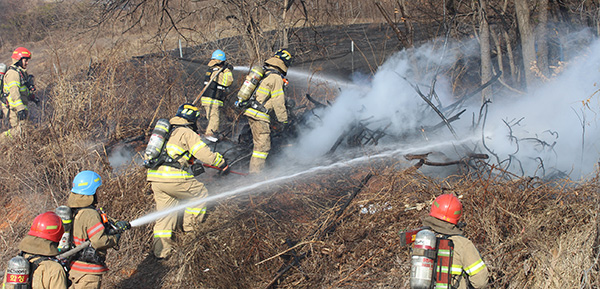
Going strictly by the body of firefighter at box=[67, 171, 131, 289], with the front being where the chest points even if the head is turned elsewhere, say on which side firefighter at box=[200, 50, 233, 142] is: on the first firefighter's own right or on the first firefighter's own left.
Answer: on the first firefighter's own left

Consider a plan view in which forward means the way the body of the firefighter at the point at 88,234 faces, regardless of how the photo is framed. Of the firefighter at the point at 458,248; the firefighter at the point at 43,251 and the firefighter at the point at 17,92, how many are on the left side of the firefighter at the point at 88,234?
1

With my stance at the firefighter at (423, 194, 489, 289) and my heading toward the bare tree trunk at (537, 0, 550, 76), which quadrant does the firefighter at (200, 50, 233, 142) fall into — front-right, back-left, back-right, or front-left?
front-left

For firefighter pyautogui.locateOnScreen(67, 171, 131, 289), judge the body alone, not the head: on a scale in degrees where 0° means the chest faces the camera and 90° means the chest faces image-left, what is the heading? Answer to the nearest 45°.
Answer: approximately 270°

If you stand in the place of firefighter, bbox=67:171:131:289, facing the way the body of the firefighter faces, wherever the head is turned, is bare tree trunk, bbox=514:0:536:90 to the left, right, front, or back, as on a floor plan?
front

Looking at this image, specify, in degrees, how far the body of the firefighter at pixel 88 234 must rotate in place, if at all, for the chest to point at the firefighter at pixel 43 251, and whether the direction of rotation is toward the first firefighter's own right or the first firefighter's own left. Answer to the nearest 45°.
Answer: approximately 135° to the first firefighter's own right

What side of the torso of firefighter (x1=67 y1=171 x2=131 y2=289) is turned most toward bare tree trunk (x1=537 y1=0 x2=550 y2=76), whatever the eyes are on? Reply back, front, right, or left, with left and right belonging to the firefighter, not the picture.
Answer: front

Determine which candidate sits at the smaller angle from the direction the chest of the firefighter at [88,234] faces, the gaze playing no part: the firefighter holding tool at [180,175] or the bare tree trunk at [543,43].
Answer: the bare tree trunk

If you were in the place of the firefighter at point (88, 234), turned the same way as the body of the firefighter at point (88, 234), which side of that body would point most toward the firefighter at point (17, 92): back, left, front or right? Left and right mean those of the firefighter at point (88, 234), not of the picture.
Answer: left

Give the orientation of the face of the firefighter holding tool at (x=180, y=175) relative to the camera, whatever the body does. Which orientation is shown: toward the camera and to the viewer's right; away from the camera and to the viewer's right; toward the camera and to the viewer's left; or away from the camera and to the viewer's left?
away from the camera and to the viewer's right

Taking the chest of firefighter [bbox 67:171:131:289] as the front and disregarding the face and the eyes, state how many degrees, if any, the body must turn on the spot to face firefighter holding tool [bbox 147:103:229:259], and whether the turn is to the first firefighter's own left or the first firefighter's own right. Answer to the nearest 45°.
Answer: approximately 45° to the first firefighter's own left

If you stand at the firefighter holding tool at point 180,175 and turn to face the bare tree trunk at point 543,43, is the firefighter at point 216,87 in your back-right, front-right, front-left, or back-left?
front-left

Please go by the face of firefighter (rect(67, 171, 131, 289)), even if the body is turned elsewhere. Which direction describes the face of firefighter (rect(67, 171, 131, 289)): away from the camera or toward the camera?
away from the camera

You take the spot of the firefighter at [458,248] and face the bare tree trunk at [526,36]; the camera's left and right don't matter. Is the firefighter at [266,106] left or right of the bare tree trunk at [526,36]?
left

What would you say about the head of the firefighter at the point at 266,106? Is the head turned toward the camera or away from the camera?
away from the camera
